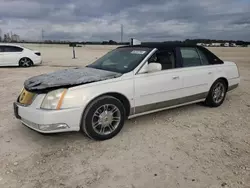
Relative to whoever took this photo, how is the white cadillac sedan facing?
facing the viewer and to the left of the viewer

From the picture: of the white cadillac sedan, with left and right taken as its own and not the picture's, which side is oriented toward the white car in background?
right
